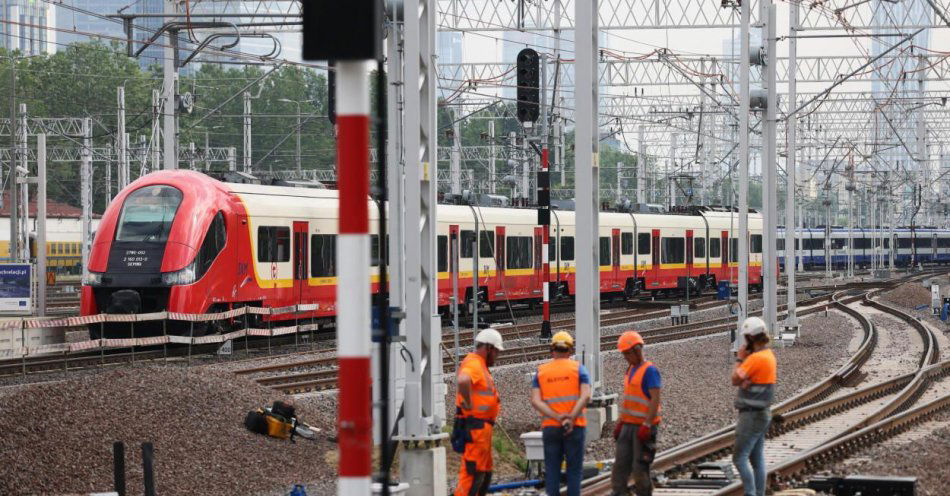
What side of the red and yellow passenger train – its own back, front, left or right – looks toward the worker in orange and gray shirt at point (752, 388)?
left

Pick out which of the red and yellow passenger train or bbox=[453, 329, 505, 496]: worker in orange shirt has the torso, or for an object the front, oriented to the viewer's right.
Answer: the worker in orange shirt

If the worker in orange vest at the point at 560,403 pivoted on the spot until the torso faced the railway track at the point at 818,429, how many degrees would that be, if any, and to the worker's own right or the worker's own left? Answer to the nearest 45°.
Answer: approximately 45° to the worker's own right

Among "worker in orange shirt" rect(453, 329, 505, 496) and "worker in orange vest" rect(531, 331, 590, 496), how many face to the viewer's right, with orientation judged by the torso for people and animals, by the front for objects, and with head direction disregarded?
1

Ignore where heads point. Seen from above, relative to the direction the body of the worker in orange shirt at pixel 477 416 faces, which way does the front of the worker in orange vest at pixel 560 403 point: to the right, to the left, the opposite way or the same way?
to the left

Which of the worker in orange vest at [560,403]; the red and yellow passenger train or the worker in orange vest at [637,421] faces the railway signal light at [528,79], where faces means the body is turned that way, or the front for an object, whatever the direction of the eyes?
the worker in orange vest at [560,403]

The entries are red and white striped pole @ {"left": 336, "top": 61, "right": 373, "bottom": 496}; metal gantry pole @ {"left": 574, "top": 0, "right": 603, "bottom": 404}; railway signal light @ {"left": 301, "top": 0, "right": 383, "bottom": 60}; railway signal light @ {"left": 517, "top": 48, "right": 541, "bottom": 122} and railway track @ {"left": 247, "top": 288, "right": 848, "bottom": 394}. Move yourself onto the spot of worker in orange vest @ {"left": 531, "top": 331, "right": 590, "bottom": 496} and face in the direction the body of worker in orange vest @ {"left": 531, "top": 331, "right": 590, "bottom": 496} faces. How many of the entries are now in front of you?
3

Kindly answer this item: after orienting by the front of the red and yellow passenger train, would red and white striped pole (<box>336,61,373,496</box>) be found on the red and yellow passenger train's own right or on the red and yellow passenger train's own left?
on the red and yellow passenger train's own left

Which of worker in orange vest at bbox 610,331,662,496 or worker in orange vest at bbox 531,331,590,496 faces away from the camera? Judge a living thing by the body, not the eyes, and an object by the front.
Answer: worker in orange vest at bbox 531,331,590,496

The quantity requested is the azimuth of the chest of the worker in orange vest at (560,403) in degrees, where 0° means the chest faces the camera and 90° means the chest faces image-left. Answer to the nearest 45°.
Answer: approximately 180°

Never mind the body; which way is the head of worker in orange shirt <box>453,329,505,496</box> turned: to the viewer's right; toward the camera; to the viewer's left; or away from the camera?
to the viewer's right

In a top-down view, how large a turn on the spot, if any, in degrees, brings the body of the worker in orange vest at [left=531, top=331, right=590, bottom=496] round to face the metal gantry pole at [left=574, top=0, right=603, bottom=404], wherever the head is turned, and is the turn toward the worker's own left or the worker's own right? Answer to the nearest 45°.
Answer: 0° — they already face it

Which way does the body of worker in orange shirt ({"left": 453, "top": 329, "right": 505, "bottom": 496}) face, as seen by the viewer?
to the viewer's right

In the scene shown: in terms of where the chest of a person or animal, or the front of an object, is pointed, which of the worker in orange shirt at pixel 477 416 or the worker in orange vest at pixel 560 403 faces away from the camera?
the worker in orange vest at pixel 560 403

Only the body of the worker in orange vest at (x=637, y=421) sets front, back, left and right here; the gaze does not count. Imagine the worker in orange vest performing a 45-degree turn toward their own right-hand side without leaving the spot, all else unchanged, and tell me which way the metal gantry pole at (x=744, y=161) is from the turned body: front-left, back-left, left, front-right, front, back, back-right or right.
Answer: right
